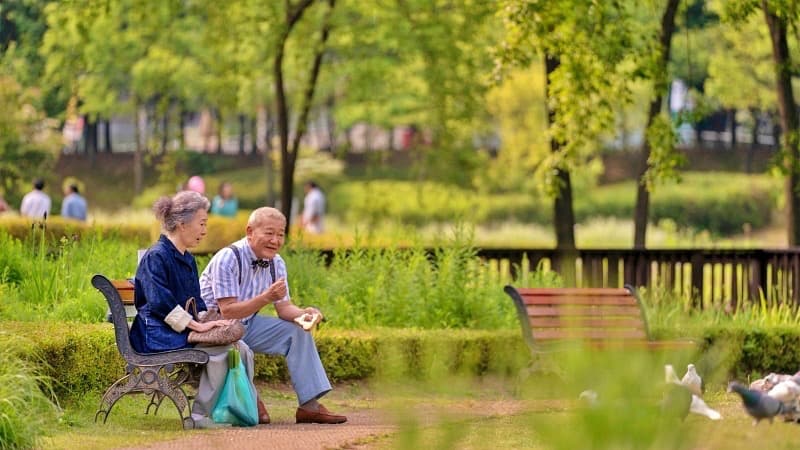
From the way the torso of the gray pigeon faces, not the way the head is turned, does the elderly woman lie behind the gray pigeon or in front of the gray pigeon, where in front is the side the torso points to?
in front

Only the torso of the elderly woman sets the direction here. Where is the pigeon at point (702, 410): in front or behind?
in front

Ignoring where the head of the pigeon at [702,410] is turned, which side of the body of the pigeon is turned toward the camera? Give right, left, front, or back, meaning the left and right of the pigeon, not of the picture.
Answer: left

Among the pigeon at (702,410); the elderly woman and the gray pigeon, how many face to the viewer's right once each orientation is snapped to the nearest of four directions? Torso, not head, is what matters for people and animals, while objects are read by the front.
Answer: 1

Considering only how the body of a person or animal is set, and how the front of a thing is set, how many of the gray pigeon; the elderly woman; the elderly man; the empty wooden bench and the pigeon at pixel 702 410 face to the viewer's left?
2

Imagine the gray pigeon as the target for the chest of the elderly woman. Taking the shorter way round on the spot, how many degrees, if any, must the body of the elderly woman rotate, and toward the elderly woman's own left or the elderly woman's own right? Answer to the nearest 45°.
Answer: approximately 45° to the elderly woman's own right

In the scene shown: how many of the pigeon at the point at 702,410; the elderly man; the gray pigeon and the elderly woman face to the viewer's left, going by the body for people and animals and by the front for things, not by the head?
2

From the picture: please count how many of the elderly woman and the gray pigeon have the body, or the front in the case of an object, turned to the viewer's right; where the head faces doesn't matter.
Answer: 1

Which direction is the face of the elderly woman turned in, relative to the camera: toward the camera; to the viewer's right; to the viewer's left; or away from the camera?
to the viewer's right

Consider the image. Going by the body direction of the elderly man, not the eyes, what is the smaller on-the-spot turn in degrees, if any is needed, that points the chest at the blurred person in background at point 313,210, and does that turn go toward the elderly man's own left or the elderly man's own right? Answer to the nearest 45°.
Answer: approximately 135° to the elderly man's own left

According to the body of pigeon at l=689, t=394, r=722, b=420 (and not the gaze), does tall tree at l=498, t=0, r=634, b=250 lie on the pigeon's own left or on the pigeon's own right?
on the pigeon's own right

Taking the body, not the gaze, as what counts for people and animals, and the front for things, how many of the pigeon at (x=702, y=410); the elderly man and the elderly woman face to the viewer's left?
1

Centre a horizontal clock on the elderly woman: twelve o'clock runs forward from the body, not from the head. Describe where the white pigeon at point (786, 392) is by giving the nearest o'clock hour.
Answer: The white pigeon is roughly at 1 o'clock from the elderly woman.

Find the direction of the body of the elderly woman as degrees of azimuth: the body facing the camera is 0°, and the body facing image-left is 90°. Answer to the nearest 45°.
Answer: approximately 270°

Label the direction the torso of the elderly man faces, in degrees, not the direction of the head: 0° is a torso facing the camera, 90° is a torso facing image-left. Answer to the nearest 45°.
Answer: approximately 315°

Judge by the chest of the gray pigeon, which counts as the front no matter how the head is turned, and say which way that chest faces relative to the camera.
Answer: to the viewer's left

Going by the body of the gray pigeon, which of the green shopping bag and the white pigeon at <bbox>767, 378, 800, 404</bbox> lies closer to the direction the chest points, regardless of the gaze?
the green shopping bag

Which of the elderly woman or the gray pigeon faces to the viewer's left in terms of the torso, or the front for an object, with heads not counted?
the gray pigeon

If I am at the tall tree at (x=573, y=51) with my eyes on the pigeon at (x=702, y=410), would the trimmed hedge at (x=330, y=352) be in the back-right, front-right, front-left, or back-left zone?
front-right
